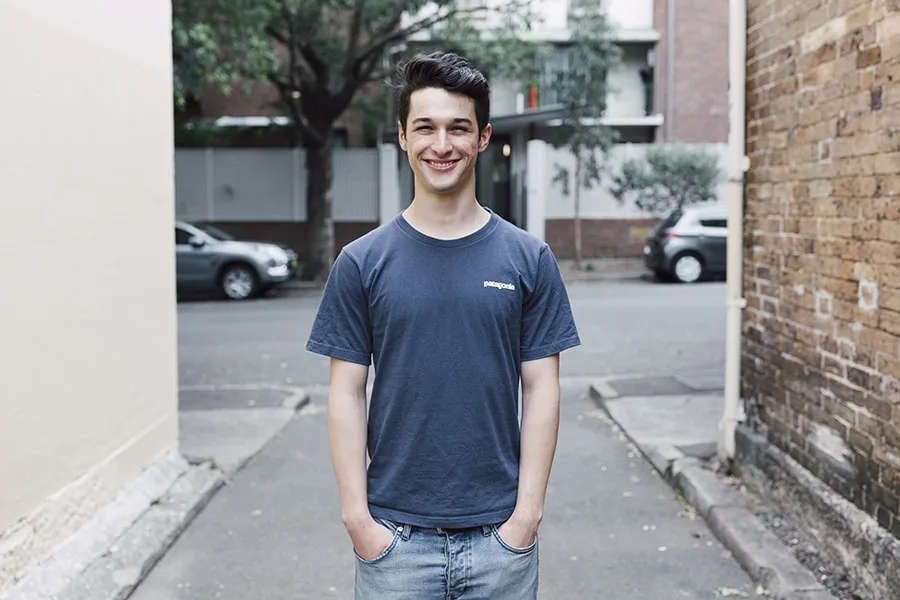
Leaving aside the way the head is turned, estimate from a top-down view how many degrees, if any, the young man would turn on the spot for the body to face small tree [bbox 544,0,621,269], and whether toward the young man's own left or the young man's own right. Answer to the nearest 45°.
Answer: approximately 180°

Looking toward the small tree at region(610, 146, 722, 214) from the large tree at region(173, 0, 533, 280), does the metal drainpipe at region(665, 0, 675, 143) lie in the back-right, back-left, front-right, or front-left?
front-left

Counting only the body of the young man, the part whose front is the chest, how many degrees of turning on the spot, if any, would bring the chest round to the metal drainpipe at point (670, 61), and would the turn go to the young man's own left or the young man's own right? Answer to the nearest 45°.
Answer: approximately 180°

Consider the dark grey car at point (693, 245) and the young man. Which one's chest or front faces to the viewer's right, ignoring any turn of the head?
the dark grey car

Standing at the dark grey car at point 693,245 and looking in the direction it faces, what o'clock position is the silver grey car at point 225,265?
the silver grey car at point 225,265 is roughly at 5 o'clock from the dark grey car at point 693,245.

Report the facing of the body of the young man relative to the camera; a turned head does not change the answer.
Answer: toward the camera

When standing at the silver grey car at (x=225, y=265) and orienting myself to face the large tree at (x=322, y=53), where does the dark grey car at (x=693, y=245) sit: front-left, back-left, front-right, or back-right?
front-right

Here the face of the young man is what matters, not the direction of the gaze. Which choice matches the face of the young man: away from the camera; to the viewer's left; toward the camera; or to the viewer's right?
toward the camera

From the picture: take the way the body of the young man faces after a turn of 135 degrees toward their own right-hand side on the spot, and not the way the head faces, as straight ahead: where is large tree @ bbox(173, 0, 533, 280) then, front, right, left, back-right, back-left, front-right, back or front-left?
front-right

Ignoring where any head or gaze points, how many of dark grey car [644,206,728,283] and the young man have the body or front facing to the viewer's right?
1

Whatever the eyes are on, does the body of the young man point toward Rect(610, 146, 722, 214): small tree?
no
